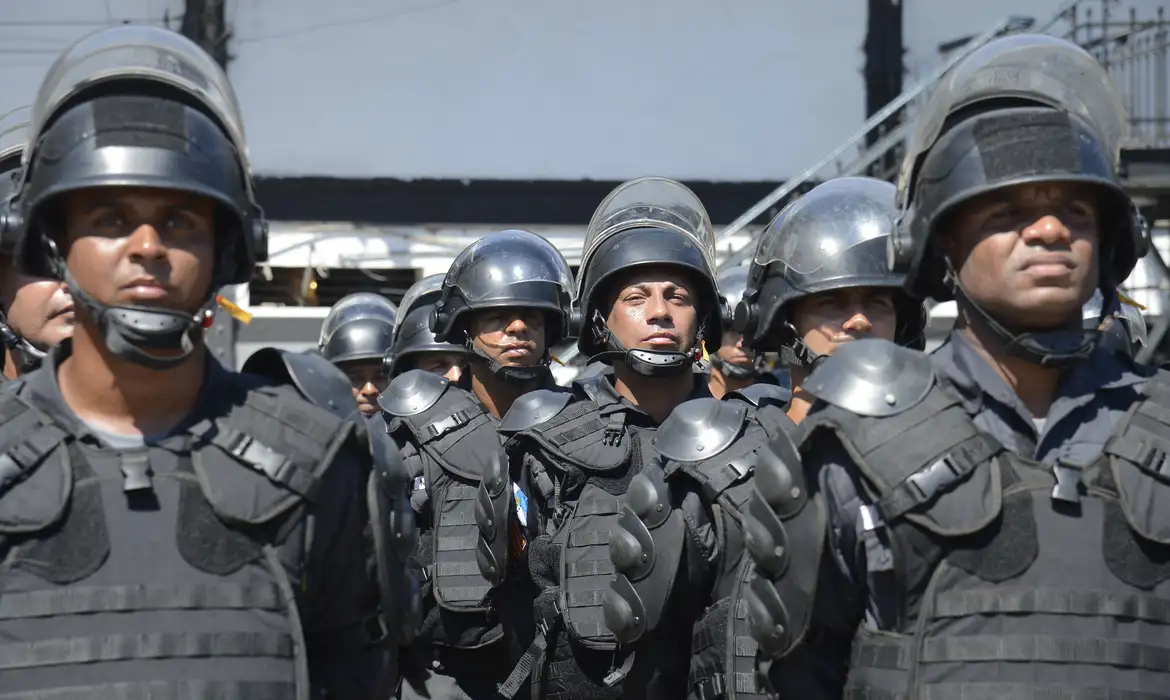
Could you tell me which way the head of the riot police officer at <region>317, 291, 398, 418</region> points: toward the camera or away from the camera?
toward the camera

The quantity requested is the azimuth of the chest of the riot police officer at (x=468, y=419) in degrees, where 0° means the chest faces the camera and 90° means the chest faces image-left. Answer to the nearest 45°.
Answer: approximately 315°

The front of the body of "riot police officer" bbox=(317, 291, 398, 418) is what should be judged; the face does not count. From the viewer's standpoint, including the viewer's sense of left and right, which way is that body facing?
facing the viewer and to the right of the viewer

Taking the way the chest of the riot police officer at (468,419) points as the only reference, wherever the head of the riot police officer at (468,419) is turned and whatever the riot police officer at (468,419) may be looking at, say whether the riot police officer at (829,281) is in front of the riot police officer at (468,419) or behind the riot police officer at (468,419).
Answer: in front

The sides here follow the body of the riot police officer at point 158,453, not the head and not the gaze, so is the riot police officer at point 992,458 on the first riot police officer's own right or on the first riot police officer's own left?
on the first riot police officer's own left

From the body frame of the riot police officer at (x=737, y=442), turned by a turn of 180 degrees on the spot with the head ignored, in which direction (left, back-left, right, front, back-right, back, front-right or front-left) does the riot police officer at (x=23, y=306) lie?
front-left

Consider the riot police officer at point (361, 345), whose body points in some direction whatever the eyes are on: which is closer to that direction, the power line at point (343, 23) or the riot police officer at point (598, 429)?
the riot police officer

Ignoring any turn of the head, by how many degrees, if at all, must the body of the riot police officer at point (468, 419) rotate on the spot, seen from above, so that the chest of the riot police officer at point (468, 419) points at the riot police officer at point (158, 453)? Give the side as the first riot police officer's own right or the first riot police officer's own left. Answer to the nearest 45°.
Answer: approximately 45° to the first riot police officer's own right

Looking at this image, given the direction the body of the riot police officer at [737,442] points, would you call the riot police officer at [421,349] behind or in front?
behind

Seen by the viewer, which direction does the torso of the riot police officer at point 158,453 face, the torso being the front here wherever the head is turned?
toward the camera

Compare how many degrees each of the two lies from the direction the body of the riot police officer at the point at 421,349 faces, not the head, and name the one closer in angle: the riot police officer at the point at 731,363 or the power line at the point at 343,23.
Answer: the riot police officer

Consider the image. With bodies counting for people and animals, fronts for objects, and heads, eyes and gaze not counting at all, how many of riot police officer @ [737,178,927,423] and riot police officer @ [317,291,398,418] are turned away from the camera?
0
